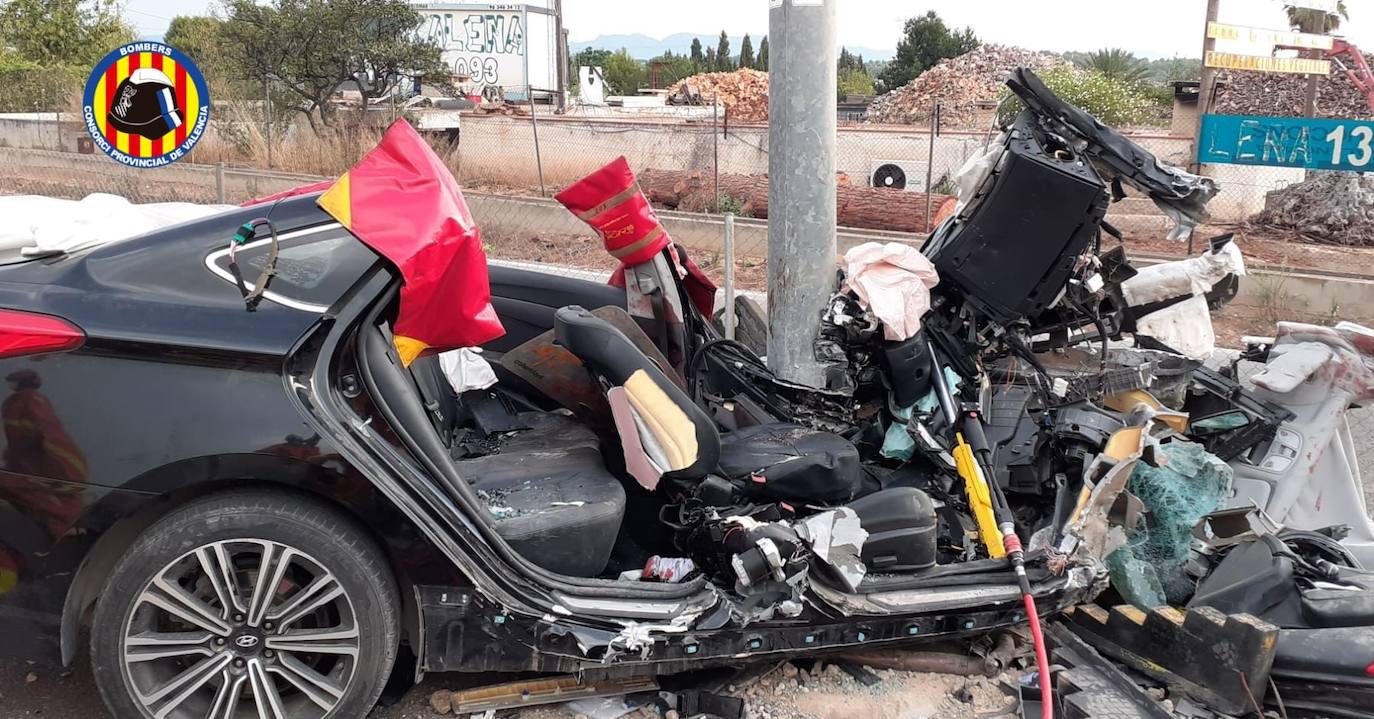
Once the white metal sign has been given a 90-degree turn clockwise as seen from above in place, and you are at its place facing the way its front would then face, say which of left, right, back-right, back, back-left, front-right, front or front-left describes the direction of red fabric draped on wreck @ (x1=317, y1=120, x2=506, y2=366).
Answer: left

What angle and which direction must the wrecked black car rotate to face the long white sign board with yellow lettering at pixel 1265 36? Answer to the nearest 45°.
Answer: approximately 45° to its left

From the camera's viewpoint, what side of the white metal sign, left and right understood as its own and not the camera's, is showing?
front

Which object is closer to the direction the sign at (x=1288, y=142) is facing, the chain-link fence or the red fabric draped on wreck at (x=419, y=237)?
the red fabric draped on wreck

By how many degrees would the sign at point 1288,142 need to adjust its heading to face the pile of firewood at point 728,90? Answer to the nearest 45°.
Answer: approximately 135° to its right

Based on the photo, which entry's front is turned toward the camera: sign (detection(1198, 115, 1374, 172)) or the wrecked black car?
the sign

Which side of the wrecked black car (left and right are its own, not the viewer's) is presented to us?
right

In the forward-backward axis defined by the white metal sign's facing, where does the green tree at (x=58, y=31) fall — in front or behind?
in front

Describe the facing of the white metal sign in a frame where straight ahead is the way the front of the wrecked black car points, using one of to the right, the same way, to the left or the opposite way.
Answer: to the right

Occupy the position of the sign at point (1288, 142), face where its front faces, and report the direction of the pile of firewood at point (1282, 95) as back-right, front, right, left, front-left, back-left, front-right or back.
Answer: back

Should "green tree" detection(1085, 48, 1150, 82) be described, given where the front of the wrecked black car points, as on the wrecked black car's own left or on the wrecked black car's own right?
on the wrecked black car's own left

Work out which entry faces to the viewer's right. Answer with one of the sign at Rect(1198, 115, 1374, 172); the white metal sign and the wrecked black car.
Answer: the wrecked black car

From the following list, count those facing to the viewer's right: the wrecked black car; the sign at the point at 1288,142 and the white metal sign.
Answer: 1
